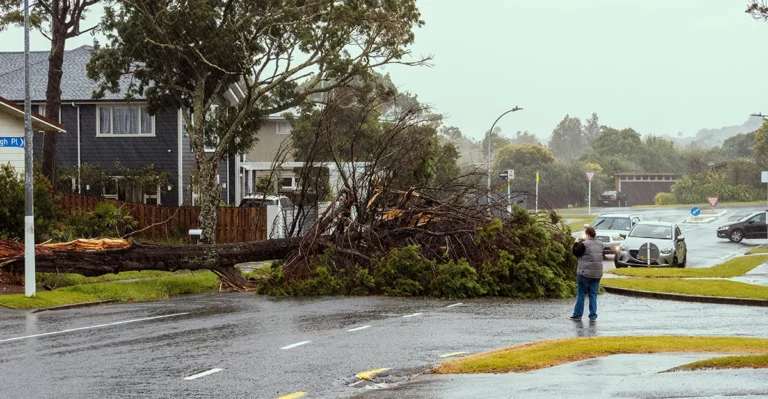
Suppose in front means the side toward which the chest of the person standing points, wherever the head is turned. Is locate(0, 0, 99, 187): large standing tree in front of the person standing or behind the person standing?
in front

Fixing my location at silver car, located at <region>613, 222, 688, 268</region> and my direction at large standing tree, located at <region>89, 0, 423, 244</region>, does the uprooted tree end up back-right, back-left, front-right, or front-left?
front-left

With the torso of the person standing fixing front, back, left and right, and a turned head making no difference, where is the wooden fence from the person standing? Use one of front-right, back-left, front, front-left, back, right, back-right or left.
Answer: front

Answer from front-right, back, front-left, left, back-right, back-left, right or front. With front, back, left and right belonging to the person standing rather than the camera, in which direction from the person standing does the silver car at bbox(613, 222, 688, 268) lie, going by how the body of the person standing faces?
front-right

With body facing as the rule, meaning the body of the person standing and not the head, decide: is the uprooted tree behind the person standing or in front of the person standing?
in front

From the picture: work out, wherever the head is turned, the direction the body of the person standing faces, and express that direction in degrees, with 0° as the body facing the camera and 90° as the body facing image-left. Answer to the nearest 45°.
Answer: approximately 135°

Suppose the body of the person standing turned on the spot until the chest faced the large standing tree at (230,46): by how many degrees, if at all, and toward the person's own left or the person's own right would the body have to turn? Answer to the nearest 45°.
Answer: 0° — they already face it
